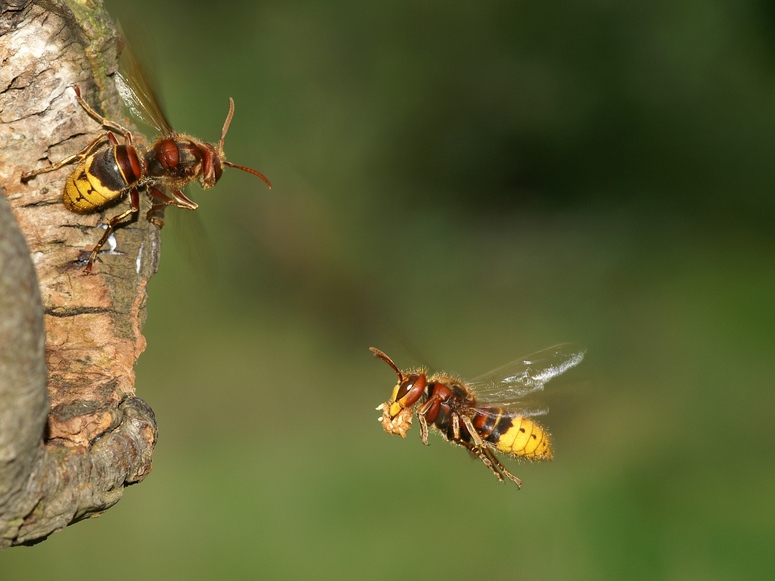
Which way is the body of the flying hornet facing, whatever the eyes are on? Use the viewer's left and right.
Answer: facing to the left of the viewer

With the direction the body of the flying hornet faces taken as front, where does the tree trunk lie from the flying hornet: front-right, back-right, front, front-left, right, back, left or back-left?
front-left
